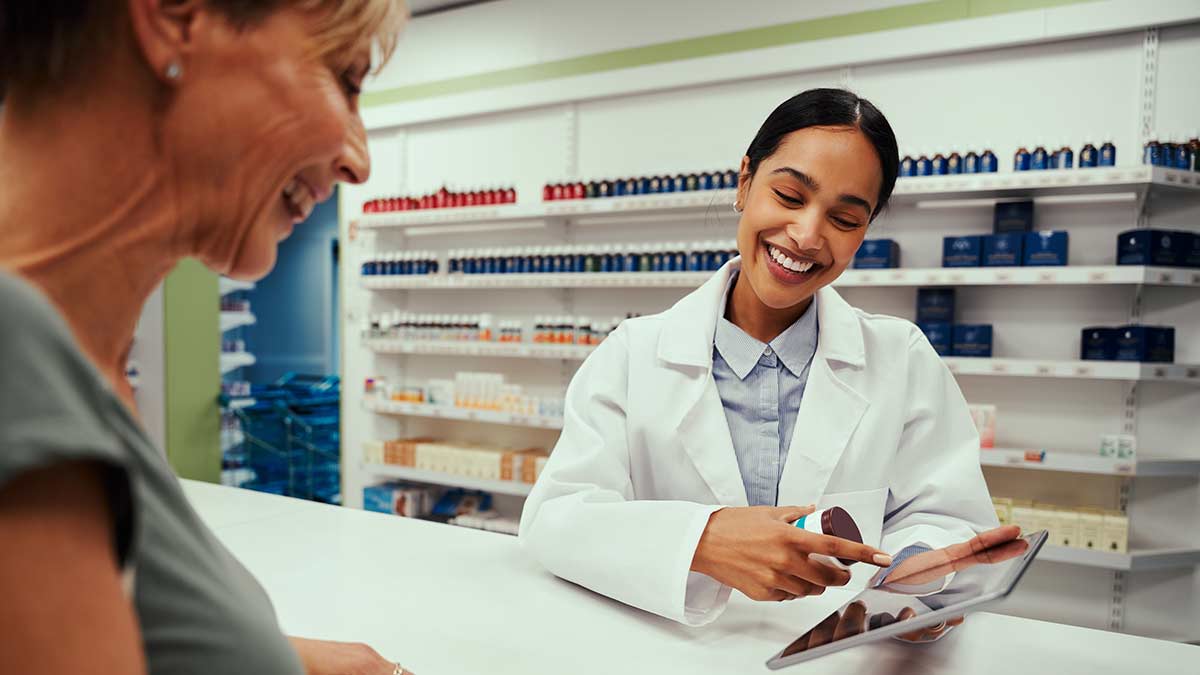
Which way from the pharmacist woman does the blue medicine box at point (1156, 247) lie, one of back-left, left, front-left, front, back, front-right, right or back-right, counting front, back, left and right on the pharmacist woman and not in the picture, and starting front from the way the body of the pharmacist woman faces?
back-left

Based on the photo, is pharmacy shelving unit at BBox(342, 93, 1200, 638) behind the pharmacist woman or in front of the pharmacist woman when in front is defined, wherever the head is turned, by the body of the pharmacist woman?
behind

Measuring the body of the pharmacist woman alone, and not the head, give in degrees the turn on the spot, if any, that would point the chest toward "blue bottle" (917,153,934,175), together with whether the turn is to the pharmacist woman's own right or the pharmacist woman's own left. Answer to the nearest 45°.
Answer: approximately 180°

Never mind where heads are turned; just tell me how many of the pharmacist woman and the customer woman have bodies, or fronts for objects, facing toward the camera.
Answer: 1

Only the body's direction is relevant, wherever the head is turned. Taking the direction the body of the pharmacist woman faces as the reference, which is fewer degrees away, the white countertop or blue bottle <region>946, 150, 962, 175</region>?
the white countertop

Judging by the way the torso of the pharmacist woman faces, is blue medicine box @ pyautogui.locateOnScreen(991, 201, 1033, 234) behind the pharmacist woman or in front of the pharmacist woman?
behind

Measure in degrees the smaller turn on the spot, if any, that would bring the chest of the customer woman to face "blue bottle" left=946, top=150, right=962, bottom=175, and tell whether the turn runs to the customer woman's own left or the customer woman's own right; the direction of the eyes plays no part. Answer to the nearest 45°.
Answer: approximately 45° to the customer woman's own left

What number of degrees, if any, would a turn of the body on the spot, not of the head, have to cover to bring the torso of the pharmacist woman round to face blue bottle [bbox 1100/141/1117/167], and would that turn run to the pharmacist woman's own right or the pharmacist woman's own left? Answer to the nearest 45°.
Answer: approximately 135° to the pharmacist woman's own left

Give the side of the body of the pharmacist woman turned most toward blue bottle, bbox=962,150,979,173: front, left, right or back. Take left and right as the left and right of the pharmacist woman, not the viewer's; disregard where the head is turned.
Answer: back

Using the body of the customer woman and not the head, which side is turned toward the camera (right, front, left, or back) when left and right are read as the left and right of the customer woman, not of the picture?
right

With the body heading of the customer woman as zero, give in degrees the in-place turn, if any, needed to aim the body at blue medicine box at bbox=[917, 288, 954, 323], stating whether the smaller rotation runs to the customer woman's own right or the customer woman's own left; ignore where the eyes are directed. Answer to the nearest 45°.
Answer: approximately 45° to the customer woman's own left
